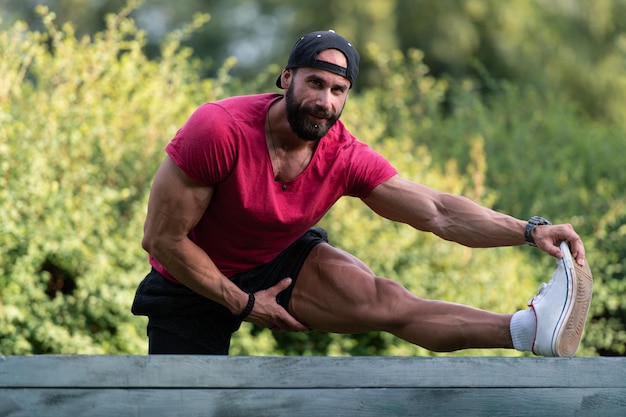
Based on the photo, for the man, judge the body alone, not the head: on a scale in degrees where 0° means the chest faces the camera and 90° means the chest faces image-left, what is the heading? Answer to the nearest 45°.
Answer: approximately 315°
